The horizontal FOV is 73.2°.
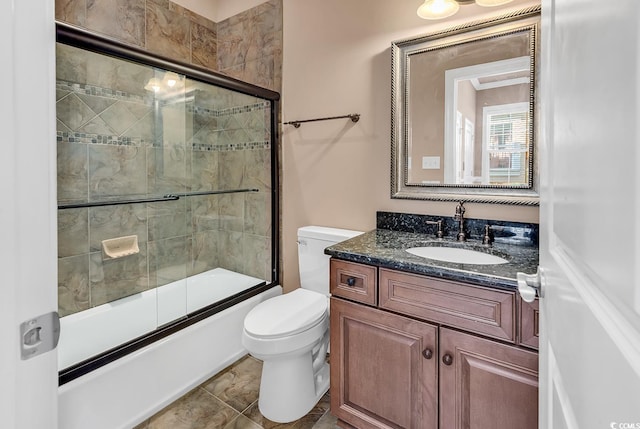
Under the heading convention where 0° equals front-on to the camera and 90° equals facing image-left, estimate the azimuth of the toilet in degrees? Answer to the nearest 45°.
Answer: approximately 45°

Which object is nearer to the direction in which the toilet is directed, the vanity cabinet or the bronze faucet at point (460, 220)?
the vanity cabinet

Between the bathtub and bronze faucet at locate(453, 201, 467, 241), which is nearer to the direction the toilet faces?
the bathtub

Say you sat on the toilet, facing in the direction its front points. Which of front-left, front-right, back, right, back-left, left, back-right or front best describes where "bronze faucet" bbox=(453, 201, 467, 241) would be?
back-left

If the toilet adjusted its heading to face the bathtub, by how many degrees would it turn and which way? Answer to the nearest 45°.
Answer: approximately 45° to its right

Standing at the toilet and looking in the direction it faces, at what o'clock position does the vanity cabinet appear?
The vanity cabinet is roughly at 9 o'clock from the toilet.
